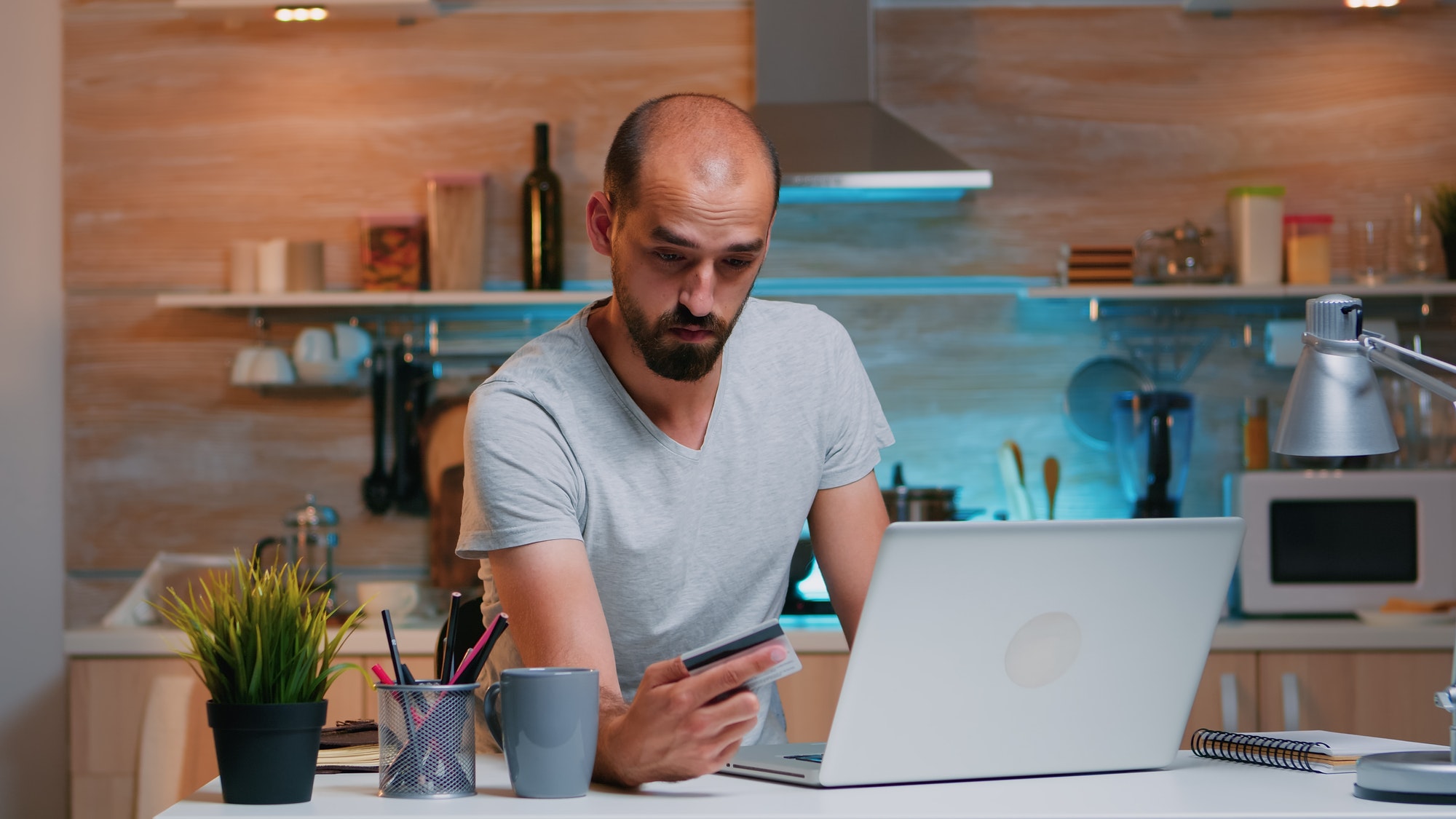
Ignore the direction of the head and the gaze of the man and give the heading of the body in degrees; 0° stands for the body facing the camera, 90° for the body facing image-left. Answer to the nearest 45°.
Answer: approximately 315°

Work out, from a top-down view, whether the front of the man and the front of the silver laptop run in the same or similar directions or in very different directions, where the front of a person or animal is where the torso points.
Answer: very different directions

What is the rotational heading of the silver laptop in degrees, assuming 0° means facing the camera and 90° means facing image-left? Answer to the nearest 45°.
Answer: approximately 135°

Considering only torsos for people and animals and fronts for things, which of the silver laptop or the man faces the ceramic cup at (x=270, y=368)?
the silver laptop

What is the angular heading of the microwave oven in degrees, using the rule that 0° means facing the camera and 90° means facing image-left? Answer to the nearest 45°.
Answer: approximately 0°

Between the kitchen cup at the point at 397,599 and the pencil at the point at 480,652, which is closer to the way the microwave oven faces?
the pencil

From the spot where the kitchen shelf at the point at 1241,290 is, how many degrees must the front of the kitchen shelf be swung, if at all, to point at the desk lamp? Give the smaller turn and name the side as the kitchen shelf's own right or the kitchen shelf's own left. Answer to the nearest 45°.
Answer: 0° — it already faces it

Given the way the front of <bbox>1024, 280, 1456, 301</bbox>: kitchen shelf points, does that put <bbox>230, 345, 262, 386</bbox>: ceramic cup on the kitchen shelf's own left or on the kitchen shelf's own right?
on the kitchen shelf's own right

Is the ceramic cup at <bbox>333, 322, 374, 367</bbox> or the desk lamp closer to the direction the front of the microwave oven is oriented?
the desk lamp

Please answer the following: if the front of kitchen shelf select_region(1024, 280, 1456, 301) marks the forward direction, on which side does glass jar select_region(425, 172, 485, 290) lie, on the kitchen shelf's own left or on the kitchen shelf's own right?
on the kitchen shelf's own right
